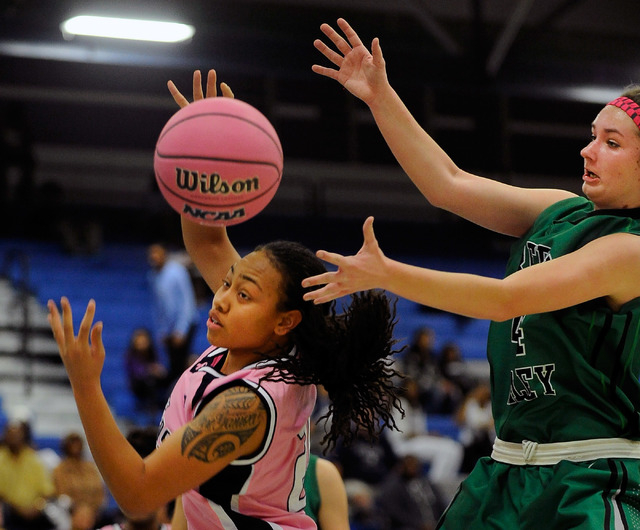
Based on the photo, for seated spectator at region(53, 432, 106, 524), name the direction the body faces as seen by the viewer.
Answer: toward the camera

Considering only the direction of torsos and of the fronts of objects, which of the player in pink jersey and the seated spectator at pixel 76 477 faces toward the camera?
the seated spectator

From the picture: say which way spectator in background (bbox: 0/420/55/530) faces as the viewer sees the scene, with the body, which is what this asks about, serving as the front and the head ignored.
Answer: toward the camera

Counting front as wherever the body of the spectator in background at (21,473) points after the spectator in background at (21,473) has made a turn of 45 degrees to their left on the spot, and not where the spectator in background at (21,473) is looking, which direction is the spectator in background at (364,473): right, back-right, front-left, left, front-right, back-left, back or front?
front-left

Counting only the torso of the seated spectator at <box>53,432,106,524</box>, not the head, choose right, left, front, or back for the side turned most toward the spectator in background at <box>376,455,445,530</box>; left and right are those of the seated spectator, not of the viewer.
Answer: left

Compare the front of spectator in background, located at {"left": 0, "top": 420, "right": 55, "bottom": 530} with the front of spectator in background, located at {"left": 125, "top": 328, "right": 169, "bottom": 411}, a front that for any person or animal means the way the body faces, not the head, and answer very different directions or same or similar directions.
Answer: same or similar directions

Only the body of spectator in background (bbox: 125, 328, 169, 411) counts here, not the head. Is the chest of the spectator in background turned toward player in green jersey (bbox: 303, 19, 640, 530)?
yes

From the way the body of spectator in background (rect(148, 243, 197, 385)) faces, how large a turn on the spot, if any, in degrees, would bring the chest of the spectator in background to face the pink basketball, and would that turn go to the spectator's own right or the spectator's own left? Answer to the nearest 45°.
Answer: approximately 45° to the spectator's own left

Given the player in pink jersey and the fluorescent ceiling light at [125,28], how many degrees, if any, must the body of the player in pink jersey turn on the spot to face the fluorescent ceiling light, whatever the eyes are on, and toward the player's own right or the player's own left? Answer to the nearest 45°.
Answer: approximately 90° to the player's own right

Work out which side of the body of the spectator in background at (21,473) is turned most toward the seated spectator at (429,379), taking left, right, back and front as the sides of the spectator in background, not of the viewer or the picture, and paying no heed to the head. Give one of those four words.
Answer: left

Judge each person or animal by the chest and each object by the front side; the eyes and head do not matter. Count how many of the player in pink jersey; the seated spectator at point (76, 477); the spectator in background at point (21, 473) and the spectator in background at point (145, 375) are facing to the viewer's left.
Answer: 1
